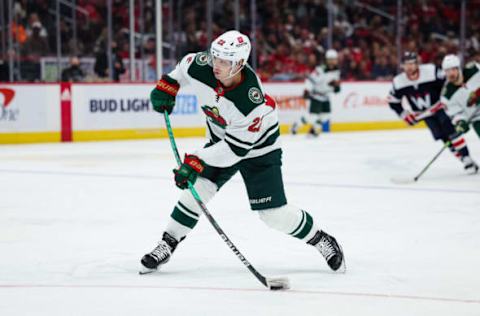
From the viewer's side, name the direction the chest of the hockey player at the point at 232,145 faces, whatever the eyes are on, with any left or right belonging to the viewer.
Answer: facing the viewer and to the left of the viewer

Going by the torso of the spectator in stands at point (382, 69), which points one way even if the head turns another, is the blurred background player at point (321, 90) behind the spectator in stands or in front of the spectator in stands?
in front

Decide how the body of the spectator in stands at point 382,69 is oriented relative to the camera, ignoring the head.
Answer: toward the camera

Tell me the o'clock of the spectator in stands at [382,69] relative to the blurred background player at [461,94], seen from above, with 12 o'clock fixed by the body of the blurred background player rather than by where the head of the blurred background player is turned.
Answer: The spectator in stands is roughly at 4 o'clock from the blurred background player.

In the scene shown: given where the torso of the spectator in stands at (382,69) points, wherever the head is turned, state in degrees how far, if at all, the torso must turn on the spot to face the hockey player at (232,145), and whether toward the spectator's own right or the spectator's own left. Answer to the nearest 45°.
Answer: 0° — they already face them

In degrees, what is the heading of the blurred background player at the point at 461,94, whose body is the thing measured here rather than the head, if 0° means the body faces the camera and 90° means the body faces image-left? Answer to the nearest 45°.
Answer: approximately 45°

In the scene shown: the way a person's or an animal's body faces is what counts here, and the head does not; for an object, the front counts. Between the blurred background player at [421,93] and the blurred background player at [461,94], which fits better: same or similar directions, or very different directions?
same or similar directions

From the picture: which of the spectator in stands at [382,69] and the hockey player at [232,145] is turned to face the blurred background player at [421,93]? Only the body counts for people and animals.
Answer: the spectator in stands

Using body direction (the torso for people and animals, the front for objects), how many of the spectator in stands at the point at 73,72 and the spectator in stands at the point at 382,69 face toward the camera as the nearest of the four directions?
2

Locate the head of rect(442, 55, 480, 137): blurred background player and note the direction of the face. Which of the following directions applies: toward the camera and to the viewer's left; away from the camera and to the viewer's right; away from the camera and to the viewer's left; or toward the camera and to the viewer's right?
toward the camera and to the viewer's left

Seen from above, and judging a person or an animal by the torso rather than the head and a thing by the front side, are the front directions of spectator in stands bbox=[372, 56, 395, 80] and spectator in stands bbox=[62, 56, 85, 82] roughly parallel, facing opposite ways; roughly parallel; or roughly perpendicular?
roughly parallel

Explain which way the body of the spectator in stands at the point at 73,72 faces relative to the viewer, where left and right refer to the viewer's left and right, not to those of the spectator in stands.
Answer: facing the viewer
